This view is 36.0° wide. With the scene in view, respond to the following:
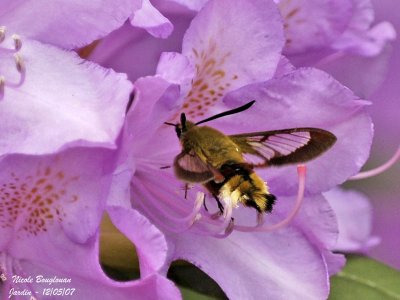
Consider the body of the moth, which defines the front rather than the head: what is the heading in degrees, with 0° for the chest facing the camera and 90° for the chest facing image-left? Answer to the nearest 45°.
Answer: approximately 135°
